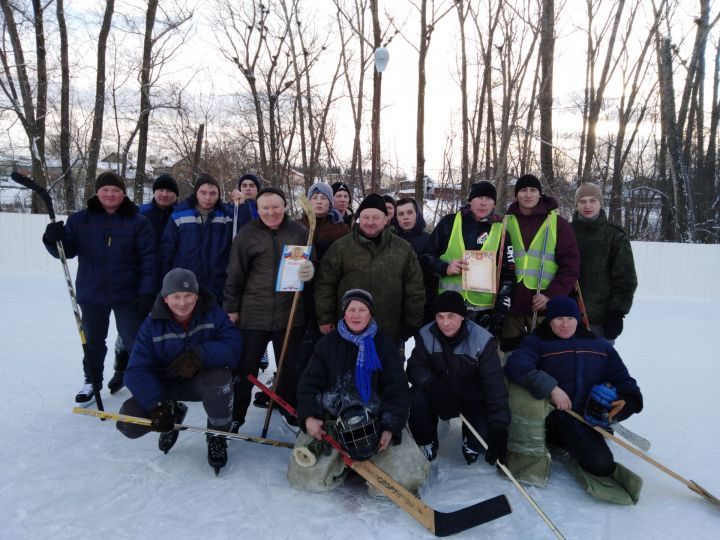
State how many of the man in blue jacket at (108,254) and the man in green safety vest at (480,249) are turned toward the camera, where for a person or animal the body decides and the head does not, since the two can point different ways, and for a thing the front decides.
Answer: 2

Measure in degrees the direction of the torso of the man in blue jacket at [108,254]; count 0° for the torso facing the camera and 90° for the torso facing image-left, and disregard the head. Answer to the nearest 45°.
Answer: approximately 0°

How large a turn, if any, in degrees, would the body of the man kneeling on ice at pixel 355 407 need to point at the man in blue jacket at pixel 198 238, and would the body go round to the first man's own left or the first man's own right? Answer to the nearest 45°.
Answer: approximately 135° to the first man's own right

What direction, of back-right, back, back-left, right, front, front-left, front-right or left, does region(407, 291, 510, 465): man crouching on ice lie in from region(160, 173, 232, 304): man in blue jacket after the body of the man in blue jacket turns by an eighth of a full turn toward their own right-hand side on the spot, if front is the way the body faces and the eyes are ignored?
left

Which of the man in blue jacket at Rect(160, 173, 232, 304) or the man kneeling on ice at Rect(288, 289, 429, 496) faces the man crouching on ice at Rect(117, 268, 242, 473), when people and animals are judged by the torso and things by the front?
the man in blue jacket

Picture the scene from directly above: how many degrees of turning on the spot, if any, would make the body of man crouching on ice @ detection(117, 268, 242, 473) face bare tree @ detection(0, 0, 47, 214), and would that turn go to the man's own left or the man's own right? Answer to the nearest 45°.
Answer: approximately 180°

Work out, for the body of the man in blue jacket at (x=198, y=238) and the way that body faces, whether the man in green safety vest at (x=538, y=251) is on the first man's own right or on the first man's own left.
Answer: on the first man's own left
